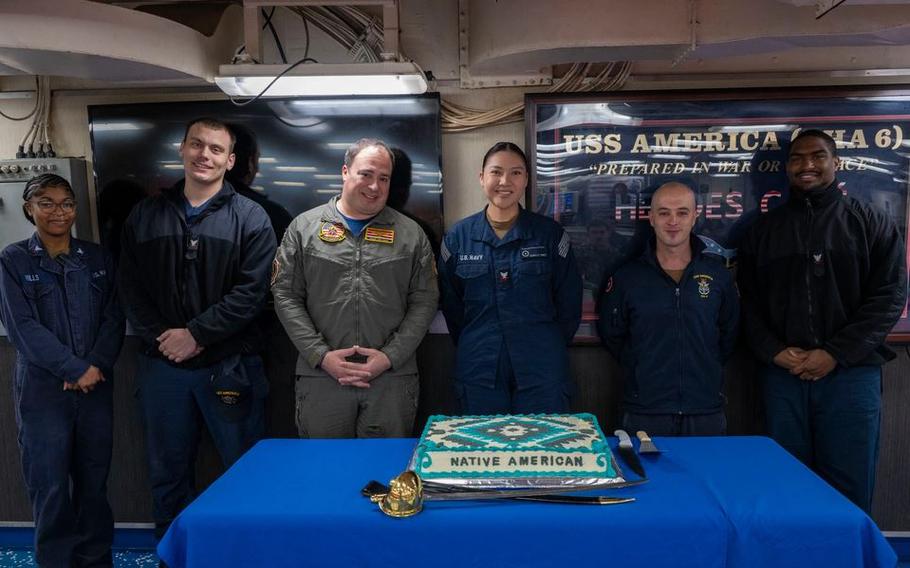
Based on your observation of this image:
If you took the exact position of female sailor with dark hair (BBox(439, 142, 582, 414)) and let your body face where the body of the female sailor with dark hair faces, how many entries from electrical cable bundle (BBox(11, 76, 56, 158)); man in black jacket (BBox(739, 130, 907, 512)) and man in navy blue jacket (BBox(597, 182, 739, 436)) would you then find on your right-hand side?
1

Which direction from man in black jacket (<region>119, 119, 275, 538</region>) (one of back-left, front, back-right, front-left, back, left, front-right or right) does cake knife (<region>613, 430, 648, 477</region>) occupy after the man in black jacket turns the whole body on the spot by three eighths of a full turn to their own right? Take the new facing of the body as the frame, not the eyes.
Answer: back

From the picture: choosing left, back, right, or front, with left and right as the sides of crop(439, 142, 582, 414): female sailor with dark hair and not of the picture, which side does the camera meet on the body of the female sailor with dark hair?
front

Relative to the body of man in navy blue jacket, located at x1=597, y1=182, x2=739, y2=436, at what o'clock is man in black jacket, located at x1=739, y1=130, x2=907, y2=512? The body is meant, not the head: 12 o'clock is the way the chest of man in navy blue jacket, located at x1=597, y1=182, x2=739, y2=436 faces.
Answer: man in black jacket, located at x1=739, y1=130, x2=907, y2=512 is roughly at 8 o'clock from man in navy blue jacket, located at x1=597, y1=182, x2=739, y2=436.

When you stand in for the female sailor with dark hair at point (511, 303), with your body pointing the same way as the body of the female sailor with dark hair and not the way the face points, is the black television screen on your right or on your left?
on your right

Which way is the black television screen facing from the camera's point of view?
toward the camera

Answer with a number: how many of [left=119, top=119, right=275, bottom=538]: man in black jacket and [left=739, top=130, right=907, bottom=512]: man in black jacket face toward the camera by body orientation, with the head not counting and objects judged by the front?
2

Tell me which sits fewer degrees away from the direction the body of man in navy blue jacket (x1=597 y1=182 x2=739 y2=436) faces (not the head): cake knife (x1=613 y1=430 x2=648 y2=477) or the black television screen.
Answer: the cake knife

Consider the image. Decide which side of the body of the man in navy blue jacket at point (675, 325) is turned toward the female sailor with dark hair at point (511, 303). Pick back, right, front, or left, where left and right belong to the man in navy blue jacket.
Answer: right

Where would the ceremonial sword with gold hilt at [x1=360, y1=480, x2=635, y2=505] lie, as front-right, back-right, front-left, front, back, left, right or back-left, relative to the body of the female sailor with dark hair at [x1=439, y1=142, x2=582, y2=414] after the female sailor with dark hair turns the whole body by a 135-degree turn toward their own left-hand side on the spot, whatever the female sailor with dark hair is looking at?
back-right

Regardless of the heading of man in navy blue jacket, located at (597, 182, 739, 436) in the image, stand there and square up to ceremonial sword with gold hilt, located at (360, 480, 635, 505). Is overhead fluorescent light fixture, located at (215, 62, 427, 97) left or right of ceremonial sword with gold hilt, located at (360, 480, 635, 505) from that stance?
right

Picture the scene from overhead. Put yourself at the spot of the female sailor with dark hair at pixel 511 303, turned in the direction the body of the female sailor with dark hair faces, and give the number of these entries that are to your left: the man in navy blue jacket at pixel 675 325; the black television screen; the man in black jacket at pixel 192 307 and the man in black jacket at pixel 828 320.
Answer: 2

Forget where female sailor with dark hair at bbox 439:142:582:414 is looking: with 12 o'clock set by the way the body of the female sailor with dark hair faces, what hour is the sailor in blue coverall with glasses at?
The sailor in blue coverall with glasses is roughly at 3 o'clock from the female sailor with dark hair.
